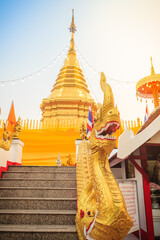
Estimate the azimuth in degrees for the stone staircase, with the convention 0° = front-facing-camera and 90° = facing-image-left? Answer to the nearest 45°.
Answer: approximately 0°

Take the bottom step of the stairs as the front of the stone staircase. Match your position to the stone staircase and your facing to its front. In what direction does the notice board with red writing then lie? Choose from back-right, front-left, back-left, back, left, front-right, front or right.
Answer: left

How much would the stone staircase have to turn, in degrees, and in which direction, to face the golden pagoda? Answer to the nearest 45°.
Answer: approximately 180°
